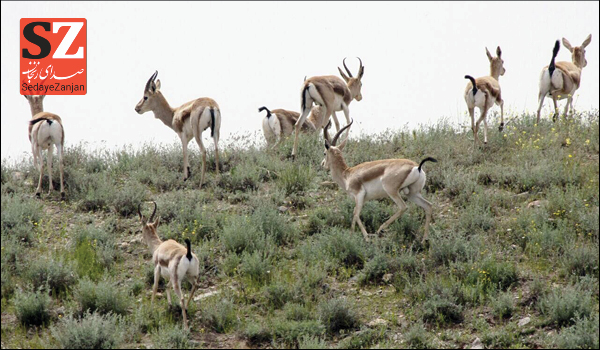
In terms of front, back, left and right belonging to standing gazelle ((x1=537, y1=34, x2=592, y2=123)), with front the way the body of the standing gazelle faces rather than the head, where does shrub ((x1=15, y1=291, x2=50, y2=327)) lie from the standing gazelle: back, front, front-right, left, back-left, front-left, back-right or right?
back

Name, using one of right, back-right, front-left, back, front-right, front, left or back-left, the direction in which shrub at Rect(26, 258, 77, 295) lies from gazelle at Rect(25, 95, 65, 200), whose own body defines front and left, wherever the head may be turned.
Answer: back

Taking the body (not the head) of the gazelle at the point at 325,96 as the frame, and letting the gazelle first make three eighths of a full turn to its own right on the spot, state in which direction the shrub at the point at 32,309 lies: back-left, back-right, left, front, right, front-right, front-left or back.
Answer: front-right

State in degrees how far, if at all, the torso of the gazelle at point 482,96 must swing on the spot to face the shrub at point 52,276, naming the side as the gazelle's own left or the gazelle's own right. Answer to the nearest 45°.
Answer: approximately 180°

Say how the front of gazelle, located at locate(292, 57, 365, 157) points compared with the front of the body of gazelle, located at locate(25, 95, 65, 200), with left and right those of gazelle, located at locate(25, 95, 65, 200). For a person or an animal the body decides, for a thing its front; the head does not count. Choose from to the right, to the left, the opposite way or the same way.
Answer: to the right

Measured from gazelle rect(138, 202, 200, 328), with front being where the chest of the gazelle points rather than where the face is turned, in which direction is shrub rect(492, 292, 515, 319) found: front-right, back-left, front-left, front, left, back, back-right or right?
back-right

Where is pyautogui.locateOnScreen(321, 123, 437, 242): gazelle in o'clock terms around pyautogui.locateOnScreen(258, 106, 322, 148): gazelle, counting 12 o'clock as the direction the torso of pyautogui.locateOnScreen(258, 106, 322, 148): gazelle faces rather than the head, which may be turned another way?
pyautogui.locateOnScreen(321, 123, 437, 242): gazelle is roughly at 4 o'clock from pyautogui.locateOnScreen(258, 106, 322, 148): gazelle.

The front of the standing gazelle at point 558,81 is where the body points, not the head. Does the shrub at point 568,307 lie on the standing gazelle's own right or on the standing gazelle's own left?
on the standing gazelle's own right

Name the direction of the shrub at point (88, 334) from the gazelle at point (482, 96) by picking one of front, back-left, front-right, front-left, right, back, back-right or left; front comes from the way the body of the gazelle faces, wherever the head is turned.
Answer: back

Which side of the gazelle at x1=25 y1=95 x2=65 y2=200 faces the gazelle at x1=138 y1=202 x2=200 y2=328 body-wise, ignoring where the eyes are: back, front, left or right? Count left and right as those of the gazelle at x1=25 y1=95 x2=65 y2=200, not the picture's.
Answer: back

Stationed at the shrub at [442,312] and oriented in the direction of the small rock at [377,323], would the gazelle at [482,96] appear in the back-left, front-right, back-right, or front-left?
back-right

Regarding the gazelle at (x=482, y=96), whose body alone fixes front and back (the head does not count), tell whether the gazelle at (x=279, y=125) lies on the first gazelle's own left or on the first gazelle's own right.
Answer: on the first gazelle's own left

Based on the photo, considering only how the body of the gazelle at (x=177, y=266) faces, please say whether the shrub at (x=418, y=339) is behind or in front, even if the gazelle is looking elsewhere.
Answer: behind

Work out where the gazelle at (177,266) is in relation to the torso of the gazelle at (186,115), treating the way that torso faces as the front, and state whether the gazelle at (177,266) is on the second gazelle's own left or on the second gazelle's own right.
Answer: on the second gazelle's own left
